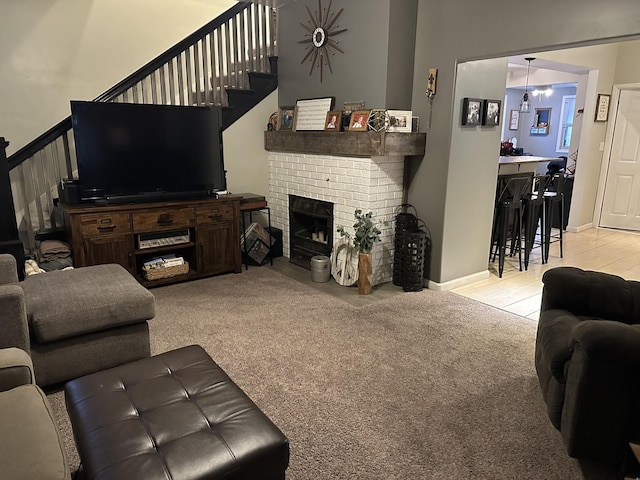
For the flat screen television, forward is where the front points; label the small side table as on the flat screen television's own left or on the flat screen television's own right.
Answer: on the flat screen television's own left

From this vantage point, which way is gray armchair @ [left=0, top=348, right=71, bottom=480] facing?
to the viewer's right

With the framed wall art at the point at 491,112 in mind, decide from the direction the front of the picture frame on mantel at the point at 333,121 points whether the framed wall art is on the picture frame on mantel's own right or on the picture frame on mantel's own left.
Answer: on the picture frame on mantel's own left

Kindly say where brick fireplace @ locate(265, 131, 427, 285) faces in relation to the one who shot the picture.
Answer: facing the viewer and to the left of the viewer

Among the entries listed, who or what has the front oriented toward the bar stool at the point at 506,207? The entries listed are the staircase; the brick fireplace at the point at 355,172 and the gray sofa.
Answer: the gray sofa

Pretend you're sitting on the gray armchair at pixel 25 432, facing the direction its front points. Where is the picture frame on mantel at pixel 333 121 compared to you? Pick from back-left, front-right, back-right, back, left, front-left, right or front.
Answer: front-left

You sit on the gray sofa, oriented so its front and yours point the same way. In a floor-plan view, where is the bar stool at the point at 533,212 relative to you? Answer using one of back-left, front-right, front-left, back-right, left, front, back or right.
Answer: front

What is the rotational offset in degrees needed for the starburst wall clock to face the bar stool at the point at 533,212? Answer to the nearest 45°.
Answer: approximately 135° to its left

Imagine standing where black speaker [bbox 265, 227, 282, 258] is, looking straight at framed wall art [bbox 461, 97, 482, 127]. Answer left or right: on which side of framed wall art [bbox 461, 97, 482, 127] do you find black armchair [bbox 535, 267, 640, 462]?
right

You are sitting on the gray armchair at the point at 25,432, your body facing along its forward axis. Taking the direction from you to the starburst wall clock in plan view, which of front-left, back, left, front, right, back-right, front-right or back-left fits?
front-left

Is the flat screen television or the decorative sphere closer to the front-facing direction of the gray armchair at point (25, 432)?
the decorative sphere

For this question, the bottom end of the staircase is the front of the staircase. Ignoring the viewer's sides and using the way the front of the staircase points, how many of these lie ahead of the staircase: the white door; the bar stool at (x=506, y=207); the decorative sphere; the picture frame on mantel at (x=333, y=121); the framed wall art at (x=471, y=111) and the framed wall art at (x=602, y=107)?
0

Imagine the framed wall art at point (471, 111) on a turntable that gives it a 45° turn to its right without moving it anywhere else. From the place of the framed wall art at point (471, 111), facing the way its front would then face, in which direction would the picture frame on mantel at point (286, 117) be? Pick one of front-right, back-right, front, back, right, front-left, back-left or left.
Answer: right

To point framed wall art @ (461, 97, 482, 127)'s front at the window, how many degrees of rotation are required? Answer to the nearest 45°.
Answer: approximately 135° to its left

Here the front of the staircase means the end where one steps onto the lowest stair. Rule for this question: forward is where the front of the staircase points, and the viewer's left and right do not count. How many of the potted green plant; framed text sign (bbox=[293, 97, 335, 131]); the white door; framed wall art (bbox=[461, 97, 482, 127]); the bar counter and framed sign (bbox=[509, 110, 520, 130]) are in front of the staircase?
0

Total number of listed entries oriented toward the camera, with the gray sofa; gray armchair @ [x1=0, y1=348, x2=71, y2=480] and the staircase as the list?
0

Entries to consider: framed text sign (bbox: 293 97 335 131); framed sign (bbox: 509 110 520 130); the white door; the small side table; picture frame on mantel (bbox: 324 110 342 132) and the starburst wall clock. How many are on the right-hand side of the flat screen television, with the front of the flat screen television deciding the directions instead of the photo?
0
